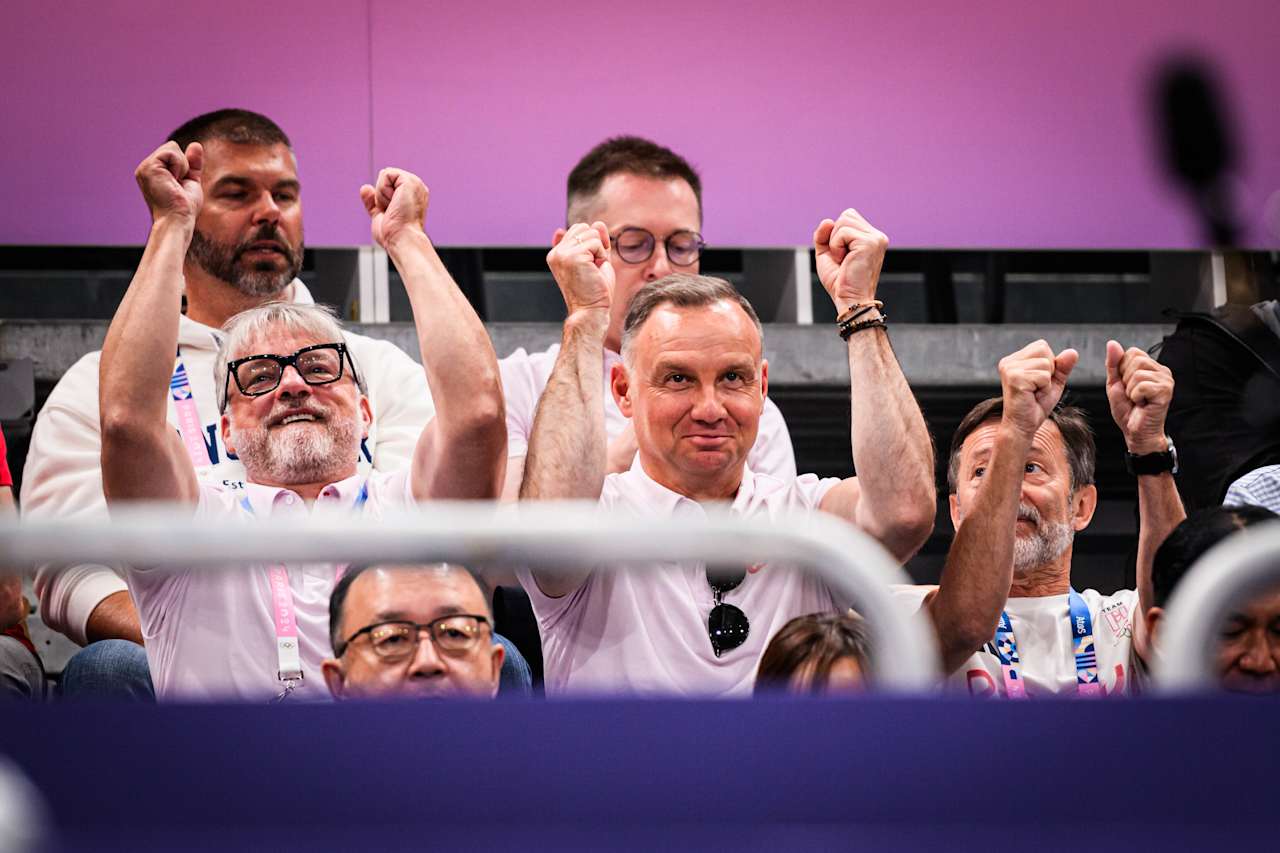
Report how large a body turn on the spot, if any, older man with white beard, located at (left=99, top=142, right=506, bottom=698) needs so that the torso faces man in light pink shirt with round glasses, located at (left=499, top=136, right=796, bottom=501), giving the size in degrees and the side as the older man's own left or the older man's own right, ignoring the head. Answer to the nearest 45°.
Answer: approximately 135° to the older man's own left

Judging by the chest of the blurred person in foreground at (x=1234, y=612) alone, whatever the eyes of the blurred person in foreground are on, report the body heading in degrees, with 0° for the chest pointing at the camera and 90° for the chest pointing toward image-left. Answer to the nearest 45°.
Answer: approximately 0°

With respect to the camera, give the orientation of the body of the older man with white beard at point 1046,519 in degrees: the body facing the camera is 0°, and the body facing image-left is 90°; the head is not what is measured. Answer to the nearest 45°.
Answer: approximately 0°
